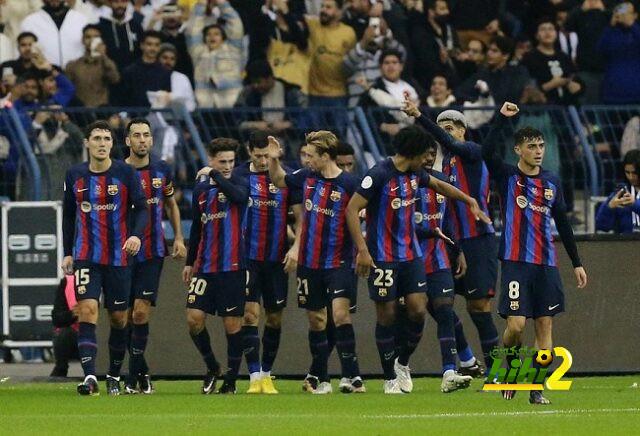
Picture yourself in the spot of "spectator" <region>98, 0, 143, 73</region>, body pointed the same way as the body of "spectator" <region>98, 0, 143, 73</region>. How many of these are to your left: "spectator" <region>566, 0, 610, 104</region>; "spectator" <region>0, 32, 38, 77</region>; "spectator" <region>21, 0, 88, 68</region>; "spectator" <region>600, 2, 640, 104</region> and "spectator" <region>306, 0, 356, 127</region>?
3

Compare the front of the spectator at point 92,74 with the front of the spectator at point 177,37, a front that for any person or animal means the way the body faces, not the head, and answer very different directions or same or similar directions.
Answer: same or similar directions

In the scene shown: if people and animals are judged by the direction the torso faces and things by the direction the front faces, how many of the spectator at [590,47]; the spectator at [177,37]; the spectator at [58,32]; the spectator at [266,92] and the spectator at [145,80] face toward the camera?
5

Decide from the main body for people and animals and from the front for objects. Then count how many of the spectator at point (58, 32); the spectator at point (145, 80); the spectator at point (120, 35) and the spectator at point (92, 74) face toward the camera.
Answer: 4

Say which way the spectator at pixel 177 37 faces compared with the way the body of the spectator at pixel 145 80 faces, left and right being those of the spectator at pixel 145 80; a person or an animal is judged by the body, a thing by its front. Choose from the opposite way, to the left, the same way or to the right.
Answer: the same way

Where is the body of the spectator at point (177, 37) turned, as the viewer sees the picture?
toward the camera

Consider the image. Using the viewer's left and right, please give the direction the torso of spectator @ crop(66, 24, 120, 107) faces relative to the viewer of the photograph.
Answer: facing the viewer

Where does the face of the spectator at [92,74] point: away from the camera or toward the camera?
toward the camera

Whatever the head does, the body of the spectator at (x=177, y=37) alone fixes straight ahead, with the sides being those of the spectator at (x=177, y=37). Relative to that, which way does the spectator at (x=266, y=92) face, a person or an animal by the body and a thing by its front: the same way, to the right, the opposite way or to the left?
the same way

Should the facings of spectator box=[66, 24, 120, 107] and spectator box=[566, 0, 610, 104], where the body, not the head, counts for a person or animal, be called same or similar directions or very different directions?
same or similar directions

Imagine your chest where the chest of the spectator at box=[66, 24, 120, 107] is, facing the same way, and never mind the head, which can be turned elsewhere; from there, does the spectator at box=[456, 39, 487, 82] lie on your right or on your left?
on your left

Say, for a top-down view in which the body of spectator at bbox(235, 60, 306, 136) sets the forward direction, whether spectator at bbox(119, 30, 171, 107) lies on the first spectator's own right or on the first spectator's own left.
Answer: on the first spectator's own right

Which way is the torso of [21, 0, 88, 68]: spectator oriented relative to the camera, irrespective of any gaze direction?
toward the camera

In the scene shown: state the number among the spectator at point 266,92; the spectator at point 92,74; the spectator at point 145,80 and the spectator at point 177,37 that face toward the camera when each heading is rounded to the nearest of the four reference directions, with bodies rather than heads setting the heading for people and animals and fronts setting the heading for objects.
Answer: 4

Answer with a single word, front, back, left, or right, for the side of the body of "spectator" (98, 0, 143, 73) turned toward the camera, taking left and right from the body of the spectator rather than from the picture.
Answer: front
